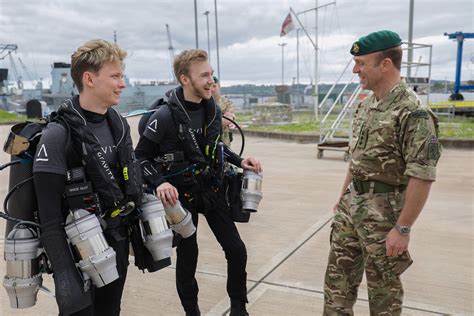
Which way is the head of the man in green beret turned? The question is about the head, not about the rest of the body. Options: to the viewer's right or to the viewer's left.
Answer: to the viewer's left

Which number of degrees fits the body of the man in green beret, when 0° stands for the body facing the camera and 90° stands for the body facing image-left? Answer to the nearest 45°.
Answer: approximately 45°

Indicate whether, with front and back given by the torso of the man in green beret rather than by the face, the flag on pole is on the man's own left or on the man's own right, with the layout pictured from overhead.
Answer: on the man's own right

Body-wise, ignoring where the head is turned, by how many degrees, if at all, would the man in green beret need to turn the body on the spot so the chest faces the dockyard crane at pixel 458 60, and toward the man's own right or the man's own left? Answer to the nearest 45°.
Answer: approximately 135° to the man's own right

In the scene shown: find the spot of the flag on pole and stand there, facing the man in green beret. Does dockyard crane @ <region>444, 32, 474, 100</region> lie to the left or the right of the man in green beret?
left
